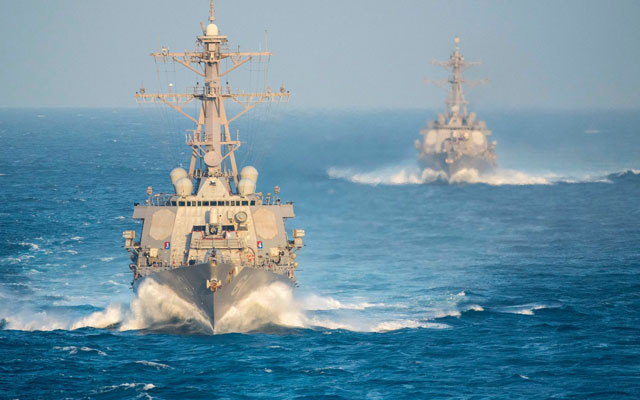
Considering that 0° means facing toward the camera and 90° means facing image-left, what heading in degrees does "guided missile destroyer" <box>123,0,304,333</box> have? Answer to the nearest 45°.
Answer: approximately 0°
